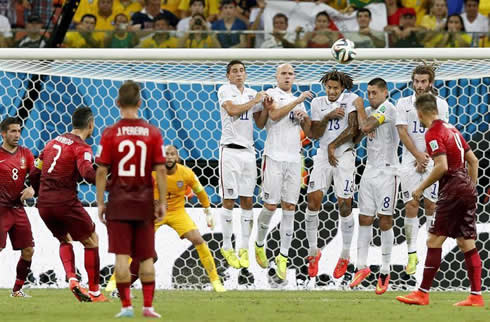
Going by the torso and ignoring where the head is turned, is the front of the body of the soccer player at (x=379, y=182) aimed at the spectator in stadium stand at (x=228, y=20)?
no

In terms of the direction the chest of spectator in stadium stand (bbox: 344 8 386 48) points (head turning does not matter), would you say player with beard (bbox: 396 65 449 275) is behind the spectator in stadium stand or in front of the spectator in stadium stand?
in front

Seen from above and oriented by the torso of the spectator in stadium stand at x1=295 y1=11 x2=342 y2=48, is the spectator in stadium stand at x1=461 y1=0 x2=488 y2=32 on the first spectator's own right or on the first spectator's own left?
on the first spectator's own left

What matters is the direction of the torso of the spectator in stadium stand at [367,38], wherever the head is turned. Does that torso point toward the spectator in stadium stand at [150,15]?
no

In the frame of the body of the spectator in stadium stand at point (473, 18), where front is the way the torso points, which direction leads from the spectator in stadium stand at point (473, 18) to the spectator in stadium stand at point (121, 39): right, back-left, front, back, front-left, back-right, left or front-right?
front-right

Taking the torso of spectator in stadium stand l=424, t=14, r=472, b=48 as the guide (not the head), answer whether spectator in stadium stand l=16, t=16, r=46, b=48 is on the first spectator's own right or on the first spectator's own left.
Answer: on the first spectator's own right

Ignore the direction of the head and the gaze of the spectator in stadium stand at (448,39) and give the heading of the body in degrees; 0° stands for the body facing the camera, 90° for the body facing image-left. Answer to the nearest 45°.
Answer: approximately 0°

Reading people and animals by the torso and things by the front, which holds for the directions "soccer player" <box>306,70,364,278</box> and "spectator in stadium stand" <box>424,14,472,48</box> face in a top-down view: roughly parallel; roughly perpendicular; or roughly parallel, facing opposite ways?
roughly parallel

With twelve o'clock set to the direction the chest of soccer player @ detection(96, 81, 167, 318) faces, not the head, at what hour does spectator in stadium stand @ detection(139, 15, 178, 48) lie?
The spectator in stadium stand is roughly at 12 o'clock from the soccer player.

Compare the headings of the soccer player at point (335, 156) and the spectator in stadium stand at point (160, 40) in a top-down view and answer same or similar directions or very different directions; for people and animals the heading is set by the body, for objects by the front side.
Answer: same or similar directions

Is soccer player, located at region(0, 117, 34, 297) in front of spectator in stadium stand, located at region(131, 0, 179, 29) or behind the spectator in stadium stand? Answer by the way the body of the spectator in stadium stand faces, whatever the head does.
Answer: in front

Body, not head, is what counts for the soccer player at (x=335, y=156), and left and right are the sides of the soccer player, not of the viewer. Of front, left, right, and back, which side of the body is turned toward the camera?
front

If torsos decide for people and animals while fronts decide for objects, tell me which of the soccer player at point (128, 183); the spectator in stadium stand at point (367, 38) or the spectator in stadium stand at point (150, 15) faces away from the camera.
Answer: the soccer player

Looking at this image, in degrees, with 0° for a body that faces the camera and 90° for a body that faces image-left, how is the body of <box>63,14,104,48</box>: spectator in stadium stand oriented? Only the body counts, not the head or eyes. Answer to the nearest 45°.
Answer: approximately 0°

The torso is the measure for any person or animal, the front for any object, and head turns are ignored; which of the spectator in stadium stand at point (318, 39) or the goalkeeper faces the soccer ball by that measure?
the spectator in stadium stand

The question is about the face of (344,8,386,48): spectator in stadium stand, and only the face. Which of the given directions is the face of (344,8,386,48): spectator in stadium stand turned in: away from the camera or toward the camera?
toward the camera

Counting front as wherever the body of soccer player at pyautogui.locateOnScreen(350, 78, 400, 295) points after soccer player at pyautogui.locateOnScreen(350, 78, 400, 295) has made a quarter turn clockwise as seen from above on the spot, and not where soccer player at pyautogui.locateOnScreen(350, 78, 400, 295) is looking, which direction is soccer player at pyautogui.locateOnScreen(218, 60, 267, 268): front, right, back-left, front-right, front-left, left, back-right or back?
front-left

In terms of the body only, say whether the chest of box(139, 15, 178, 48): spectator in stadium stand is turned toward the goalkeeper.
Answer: yes

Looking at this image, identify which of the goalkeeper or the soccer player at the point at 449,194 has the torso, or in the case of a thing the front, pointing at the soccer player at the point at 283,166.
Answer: the soccer player at the point at 449,194

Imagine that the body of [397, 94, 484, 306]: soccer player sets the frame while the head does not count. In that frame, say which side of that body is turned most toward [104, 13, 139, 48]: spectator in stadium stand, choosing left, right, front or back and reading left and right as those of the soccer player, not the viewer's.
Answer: front

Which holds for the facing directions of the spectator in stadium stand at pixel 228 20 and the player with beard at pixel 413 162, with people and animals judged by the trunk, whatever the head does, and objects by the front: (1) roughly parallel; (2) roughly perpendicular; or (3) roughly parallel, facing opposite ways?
roughly parallel

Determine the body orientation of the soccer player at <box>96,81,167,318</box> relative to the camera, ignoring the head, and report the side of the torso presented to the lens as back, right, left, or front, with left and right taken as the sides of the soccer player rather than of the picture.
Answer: back
